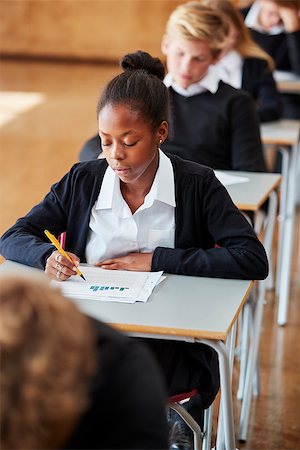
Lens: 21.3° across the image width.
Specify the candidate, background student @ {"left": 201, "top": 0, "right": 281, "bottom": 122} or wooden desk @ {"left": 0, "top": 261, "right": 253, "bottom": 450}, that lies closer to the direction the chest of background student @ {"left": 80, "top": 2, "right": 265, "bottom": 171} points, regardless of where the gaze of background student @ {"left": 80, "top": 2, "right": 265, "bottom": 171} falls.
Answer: the wooden desk

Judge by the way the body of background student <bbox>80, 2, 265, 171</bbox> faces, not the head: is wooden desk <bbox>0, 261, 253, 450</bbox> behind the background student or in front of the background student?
in front

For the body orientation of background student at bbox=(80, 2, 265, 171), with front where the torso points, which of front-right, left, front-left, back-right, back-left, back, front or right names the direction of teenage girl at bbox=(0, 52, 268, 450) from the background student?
front-left

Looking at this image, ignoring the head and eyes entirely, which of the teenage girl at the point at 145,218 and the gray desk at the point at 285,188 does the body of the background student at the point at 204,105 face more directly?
the teenage girl

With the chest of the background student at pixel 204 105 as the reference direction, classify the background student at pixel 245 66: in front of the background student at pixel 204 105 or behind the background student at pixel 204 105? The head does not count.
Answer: behind

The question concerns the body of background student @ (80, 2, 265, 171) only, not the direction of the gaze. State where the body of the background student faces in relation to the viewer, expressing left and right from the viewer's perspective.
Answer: facing the viewer and to the left of the viewer

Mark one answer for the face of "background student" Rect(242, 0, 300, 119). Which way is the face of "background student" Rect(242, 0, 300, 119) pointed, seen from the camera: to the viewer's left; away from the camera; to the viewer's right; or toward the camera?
toward the camera

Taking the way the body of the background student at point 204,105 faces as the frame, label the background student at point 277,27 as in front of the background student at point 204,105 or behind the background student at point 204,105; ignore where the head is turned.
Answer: behind

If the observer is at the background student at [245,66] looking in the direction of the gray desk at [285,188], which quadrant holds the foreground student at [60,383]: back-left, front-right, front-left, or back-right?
front-right

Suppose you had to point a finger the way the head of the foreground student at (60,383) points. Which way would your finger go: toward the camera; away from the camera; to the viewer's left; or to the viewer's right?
away from the camera

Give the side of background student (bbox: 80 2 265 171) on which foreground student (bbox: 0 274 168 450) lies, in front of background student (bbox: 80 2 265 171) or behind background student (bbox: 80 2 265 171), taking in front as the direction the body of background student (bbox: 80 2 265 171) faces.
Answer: in front
